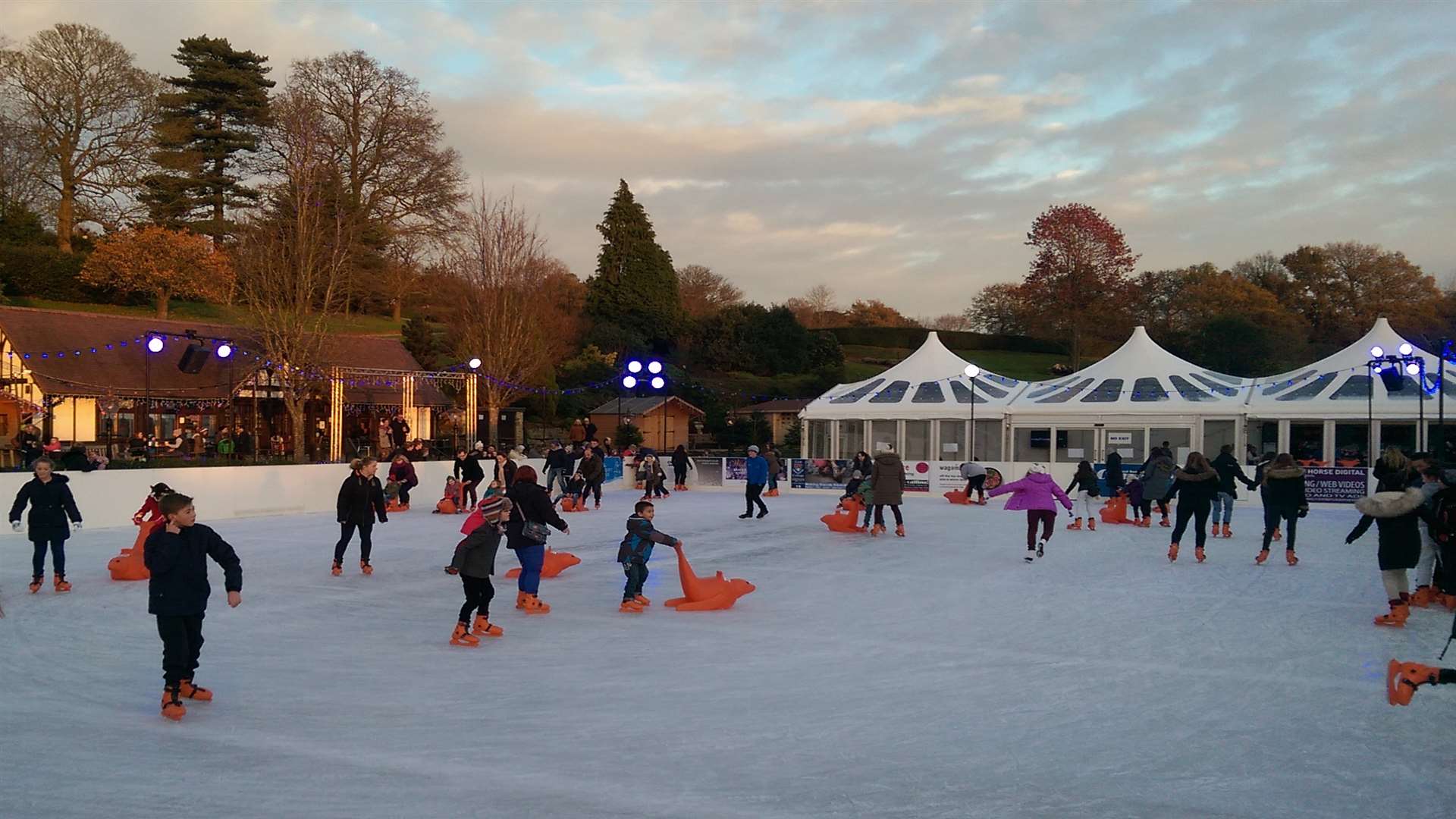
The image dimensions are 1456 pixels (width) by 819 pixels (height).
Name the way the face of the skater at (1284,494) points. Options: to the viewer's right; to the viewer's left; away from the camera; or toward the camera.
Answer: away from the camera

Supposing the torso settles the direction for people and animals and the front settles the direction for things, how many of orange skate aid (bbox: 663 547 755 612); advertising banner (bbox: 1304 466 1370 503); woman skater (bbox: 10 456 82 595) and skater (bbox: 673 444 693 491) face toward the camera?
2

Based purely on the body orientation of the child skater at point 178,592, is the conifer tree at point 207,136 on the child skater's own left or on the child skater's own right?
on the child skater's own left

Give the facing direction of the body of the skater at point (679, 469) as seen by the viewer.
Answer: away from the camera

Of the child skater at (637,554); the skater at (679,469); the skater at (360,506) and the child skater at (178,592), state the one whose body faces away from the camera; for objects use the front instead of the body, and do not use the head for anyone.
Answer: the skater at (679,469)

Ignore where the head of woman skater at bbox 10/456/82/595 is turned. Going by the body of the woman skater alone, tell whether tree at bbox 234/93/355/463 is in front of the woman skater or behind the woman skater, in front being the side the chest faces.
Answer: behind

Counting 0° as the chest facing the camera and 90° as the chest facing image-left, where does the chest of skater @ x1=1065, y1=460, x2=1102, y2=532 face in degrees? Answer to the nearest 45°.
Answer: approximately 180°

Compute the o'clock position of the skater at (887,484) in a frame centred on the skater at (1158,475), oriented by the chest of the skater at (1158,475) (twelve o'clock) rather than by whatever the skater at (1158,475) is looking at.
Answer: the skater at (887,484) is roughly at 8 o'clock from the skater at (1158,475).
